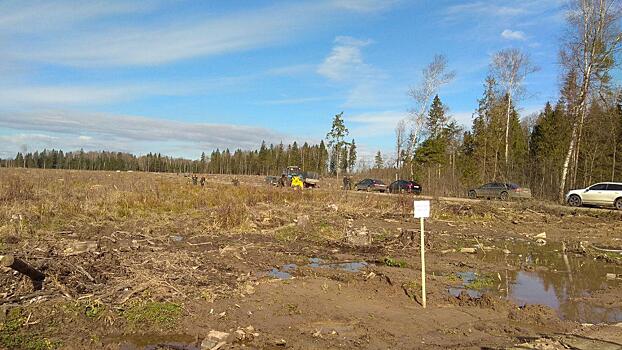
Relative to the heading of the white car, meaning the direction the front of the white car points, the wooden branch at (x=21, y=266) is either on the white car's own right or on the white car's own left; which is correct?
on the white car's own left

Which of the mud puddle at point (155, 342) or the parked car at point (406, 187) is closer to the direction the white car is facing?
the parked car

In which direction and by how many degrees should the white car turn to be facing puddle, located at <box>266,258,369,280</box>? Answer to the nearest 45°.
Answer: approximately 90° to its left

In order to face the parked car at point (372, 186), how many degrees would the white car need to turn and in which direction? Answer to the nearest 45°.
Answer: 0° — it already faces it

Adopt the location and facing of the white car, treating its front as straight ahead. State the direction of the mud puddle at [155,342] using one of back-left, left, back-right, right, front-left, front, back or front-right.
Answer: left

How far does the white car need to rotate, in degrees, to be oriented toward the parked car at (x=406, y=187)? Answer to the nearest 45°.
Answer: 0° — it already faces it

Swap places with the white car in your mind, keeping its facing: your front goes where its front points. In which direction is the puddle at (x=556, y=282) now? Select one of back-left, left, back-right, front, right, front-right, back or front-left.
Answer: left

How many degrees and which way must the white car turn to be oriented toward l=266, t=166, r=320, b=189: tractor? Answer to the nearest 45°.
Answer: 0° — it already faces it

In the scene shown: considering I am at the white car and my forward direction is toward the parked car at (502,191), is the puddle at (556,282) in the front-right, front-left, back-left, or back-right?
back-left

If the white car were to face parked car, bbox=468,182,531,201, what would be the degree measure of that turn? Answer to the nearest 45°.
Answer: approximately 45° to its right

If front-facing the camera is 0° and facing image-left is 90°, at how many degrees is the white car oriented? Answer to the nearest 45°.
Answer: approximately 90°

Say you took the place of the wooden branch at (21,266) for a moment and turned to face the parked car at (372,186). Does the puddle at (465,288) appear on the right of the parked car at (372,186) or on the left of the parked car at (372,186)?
right

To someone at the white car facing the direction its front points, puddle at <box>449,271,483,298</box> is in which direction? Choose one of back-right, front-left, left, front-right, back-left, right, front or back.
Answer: left
